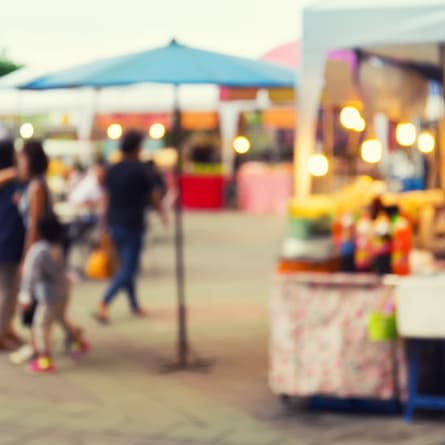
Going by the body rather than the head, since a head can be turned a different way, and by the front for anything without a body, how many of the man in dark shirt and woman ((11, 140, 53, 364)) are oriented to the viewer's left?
1

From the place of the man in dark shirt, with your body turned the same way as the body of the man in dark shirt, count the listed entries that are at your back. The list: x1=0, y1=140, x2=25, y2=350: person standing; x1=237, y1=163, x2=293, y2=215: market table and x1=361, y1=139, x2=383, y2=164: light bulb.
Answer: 1

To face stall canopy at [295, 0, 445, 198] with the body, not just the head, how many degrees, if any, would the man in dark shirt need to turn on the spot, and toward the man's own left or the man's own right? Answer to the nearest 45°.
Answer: approximately 90° to the man's own right

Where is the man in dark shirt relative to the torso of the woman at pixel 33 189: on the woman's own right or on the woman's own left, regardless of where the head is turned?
on the woman's own right

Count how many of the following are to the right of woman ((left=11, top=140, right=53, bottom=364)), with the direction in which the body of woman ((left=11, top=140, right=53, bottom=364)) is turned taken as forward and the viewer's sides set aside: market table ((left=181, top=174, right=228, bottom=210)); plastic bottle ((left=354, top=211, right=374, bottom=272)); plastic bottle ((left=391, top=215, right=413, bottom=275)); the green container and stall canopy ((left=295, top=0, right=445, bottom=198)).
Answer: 1

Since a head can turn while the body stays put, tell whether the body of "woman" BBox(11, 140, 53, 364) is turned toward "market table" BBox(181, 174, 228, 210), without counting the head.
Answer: no

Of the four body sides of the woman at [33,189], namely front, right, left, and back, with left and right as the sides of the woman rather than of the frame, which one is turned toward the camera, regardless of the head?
left

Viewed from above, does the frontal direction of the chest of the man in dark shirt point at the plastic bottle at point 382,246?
no

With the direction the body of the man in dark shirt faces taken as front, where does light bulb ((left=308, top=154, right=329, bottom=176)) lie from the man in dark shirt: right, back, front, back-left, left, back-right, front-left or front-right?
right

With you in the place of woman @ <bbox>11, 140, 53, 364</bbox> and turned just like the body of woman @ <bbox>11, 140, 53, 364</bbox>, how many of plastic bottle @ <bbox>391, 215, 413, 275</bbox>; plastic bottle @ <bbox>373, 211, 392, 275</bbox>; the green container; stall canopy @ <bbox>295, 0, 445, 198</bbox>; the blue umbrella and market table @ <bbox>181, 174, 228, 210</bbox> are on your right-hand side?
1
